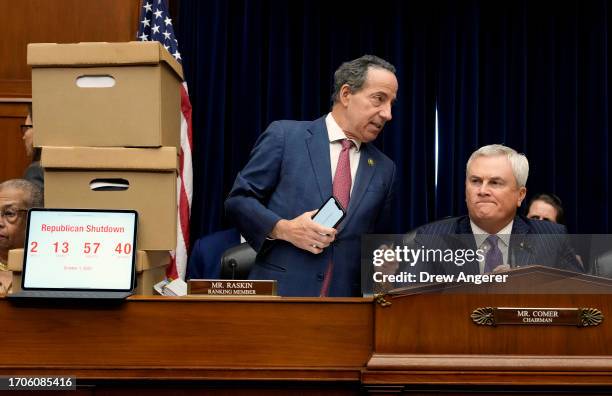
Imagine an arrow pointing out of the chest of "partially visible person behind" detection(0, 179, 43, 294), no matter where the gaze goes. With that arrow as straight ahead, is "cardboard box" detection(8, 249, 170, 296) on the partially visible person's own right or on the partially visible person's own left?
on the partially visible person's own left

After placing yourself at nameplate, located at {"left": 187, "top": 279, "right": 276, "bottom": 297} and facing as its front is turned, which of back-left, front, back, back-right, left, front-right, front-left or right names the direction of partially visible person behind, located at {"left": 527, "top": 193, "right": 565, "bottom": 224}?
back-left

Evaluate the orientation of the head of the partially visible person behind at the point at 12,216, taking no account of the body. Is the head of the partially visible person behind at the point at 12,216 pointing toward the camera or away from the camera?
toward the camera

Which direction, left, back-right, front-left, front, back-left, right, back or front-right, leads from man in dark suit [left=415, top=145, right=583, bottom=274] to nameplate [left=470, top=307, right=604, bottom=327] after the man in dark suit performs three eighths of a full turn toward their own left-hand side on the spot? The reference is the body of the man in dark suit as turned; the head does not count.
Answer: back-right

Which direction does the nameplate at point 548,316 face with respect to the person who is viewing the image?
facing the viewer

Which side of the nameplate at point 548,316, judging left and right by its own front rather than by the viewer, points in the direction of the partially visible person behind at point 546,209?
back

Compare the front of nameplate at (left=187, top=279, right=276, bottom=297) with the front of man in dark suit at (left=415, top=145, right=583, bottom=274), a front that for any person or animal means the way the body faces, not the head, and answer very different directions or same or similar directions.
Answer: same or similar directions

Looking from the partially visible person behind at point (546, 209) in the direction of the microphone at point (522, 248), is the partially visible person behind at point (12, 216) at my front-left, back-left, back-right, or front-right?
front-right

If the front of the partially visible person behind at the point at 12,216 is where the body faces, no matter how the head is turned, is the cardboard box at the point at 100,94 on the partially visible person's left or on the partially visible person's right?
on the partially visible person's left

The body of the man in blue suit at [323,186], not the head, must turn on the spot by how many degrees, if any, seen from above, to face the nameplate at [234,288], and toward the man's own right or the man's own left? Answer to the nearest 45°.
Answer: approximately 45° to the man's own right

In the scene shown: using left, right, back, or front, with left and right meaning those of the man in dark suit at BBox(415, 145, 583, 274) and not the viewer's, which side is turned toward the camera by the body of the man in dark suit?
front

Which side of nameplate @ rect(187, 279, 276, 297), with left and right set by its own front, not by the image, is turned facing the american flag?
back

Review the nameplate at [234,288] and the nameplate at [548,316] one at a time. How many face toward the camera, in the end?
2
